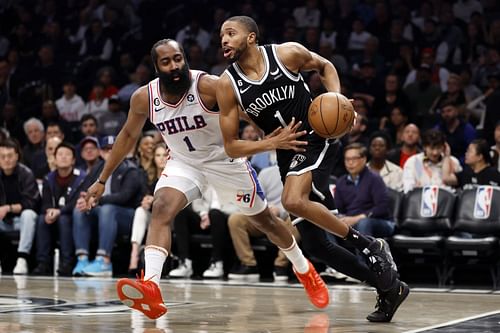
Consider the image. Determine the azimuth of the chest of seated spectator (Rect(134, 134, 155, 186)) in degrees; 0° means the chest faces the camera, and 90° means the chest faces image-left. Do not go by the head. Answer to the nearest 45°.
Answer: approximately 315°

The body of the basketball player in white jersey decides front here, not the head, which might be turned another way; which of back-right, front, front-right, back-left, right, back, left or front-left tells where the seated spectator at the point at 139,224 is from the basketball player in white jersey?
back

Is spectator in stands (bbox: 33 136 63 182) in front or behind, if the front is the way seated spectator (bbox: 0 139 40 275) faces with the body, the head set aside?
behind

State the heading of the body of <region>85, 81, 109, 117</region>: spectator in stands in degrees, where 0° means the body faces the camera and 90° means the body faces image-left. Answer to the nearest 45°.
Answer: approximately 0°

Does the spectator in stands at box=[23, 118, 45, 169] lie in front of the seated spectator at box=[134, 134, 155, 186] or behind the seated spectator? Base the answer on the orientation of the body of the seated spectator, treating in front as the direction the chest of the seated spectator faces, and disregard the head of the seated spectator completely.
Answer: behind

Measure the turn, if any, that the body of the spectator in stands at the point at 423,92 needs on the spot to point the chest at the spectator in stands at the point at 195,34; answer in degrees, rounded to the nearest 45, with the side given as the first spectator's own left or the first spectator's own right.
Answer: approximately 135° to the first spectator's own right

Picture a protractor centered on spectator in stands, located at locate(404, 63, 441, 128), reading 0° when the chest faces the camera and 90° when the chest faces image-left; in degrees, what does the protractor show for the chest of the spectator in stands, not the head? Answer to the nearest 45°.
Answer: approximately 0°
